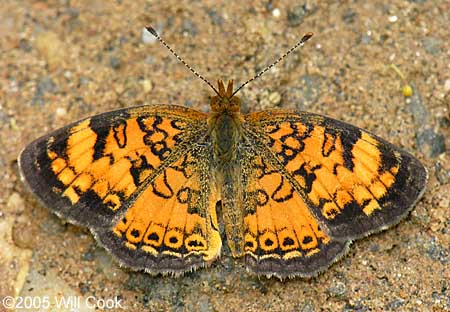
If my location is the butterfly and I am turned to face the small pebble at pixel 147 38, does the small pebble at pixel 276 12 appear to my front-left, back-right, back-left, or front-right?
front-right

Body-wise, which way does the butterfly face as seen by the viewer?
away from the camera
